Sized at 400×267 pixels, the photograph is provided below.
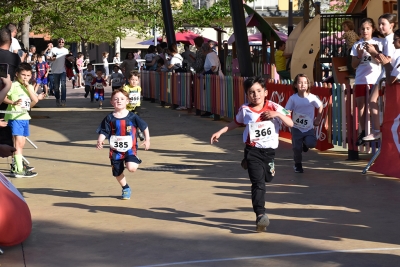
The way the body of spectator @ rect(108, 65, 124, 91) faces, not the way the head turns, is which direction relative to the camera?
toward the camera

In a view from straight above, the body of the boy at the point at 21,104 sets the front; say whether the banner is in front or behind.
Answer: in front

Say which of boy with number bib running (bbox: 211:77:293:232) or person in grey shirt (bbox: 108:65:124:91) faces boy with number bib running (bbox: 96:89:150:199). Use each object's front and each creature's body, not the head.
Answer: the person in grey shirt

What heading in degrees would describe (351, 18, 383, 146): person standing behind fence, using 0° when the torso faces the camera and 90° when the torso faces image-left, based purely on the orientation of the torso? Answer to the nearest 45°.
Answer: approximately 0°

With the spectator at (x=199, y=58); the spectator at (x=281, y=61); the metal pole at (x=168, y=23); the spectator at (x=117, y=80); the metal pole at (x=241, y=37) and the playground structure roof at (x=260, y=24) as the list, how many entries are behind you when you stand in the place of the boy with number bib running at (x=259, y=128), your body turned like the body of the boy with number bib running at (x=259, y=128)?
6

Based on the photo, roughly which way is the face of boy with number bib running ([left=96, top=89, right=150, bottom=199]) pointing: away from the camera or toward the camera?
toward the camera

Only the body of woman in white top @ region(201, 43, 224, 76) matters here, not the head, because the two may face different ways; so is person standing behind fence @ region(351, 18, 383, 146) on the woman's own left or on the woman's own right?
on the woman's own left

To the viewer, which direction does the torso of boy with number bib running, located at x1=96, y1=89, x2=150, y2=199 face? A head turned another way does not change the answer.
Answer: toward the camera

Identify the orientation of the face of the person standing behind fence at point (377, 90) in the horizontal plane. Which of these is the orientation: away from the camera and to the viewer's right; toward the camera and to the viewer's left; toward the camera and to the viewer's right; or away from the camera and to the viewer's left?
toward the camera and to the viewer's left

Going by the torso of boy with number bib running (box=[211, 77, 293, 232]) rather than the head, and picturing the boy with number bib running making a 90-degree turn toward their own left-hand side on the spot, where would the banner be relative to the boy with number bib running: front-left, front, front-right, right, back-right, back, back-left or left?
front-left

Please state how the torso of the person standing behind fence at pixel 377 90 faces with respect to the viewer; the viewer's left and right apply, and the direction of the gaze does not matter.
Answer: facing to the left of the viewer
